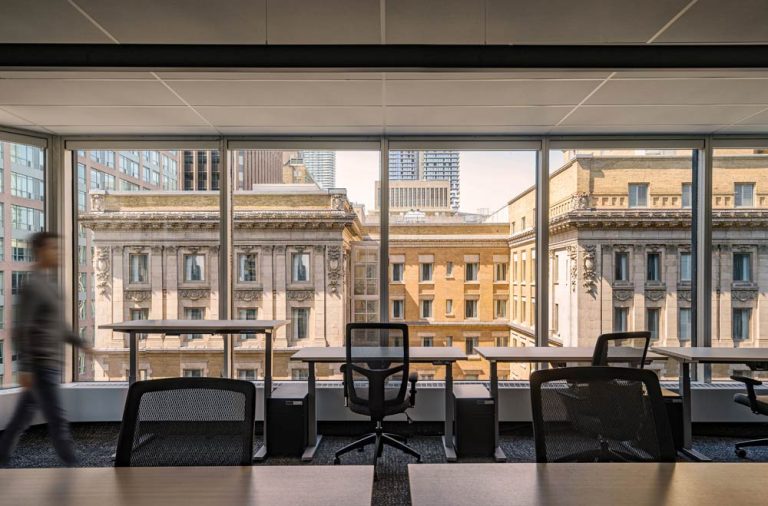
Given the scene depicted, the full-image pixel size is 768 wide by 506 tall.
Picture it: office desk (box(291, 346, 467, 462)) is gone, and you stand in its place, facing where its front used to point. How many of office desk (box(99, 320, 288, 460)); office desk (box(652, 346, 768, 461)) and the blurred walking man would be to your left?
1

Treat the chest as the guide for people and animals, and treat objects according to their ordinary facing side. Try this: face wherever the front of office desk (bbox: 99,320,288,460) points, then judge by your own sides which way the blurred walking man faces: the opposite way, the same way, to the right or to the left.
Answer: to the left

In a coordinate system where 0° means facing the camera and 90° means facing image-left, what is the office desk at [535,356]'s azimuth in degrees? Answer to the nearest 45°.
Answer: approximately 0°

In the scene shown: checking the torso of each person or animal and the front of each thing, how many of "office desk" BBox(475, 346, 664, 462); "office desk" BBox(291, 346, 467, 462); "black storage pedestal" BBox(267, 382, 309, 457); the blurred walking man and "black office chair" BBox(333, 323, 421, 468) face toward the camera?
3

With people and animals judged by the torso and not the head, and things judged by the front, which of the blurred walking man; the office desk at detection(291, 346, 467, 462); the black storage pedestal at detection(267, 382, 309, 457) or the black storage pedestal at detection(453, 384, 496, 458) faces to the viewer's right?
the blurred walking man

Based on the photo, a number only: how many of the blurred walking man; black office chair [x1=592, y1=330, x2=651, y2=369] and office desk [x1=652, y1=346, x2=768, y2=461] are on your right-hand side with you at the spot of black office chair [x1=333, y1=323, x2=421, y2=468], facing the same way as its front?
2

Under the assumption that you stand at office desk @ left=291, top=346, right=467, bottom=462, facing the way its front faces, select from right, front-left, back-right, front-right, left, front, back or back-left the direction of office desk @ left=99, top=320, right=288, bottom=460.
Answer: right

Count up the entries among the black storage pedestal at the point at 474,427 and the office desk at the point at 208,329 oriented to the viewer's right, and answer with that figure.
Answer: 0

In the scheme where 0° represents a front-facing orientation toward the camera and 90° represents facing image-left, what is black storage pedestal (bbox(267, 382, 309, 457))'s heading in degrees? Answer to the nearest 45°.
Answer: approximately 0°

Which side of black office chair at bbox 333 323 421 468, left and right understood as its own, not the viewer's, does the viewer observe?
back

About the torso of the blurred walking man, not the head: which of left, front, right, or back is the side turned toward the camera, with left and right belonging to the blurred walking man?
right
